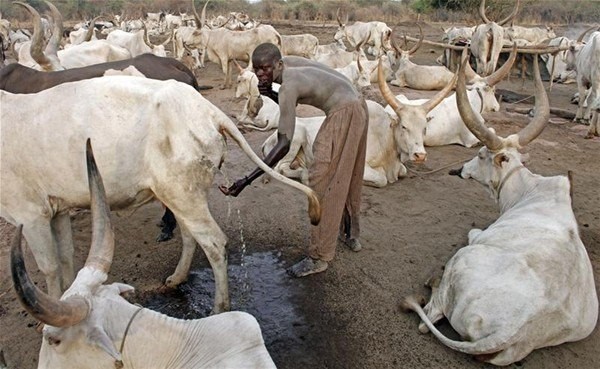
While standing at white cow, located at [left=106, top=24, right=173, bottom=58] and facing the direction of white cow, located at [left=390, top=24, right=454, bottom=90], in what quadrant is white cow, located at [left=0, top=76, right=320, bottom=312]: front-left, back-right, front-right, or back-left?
front-right

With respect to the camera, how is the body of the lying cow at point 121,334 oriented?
to the viewer's left

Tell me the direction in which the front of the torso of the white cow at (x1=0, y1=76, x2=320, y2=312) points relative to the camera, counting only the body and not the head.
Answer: to the viewer's left

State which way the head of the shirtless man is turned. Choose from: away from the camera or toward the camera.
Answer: toward the camera

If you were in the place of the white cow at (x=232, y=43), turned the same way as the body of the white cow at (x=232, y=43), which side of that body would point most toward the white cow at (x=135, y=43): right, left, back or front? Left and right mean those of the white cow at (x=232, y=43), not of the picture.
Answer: front

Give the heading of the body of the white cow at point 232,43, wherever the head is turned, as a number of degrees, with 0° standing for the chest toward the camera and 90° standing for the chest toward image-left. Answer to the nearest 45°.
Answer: approximately 90°

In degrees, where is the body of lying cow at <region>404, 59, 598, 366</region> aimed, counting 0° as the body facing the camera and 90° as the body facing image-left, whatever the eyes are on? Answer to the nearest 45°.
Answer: approximately 180°

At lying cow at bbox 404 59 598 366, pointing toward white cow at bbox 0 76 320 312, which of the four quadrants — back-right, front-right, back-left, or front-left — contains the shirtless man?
front-right

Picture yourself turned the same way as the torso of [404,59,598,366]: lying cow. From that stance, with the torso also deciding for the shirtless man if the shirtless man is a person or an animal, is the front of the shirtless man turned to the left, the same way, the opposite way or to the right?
to the left
